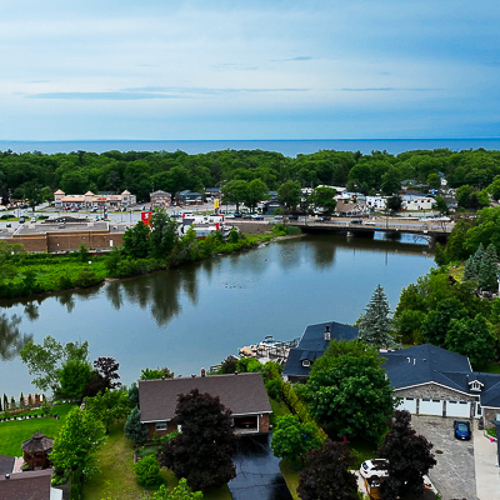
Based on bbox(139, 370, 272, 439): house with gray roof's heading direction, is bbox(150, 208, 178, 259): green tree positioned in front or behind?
behind

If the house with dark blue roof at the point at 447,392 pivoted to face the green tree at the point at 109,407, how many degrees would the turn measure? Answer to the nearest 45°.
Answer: approximately 90° to its right

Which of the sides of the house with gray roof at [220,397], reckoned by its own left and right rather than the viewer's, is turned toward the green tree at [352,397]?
left

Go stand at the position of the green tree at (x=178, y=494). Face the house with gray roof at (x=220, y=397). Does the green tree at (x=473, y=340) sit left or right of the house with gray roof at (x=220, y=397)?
right

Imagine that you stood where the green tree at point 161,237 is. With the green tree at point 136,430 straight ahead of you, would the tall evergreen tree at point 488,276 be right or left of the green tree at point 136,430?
left

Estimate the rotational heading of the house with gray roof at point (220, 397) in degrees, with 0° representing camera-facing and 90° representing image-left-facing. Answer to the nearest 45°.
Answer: approximately 0°
